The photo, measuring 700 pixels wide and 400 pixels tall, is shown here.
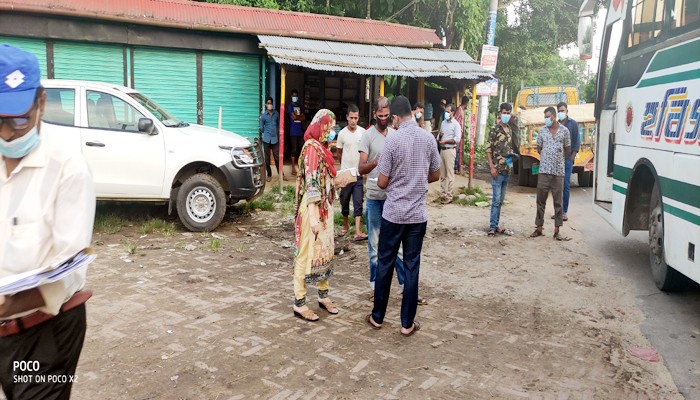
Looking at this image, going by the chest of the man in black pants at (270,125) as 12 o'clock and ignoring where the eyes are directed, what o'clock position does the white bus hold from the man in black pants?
The white bus is roughly at 11 o'clock from the man in black pants.

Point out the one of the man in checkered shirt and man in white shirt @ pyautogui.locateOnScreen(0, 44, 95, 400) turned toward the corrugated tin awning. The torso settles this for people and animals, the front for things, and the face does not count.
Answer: the man in checkered shirt

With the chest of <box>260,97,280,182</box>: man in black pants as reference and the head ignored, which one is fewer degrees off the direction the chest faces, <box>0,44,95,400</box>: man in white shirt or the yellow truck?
the man in white shirt

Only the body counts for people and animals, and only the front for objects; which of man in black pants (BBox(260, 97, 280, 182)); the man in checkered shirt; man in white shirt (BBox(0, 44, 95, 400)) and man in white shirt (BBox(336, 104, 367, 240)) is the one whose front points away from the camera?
the man in checkered shirt

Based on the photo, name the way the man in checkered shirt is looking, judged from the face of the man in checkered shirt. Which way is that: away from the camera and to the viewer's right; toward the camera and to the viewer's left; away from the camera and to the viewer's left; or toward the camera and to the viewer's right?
away from the camera and to the viewer's left

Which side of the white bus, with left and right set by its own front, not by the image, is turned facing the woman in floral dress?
left

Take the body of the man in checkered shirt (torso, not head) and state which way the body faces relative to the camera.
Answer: away from the camera

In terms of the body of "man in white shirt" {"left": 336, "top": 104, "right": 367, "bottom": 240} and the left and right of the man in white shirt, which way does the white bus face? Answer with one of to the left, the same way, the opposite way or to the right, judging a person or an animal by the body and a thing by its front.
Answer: the opposite way

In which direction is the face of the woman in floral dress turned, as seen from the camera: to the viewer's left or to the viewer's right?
to the viewer's right

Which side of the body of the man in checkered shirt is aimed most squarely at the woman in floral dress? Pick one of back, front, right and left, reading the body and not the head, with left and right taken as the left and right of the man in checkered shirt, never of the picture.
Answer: left

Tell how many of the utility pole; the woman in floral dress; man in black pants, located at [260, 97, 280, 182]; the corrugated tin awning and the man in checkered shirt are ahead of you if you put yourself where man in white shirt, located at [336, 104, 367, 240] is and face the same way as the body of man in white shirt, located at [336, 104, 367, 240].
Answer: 2
